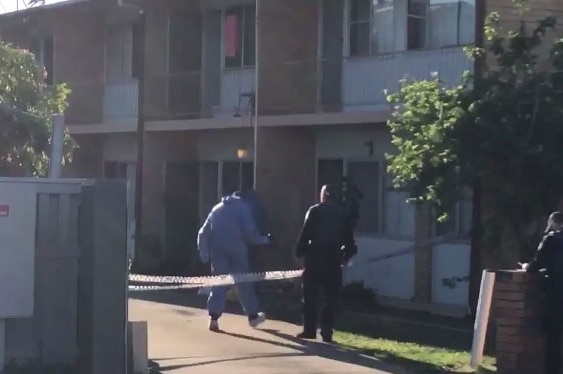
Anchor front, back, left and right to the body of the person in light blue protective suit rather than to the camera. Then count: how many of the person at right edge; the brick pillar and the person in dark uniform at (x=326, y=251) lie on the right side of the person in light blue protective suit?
3

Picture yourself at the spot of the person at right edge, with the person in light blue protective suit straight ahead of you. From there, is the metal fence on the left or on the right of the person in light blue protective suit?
left

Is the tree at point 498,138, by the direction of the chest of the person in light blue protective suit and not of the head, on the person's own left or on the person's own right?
on the person's own right

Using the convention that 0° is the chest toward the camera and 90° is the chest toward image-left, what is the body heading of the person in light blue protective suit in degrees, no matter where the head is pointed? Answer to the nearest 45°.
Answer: approximately 225°

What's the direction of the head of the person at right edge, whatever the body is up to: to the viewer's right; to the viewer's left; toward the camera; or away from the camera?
to the viewer's left

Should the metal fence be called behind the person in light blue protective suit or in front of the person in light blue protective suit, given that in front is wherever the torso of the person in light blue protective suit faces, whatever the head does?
behind

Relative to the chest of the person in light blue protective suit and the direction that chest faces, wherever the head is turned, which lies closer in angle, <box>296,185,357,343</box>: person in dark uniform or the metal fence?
the person in dark uniform

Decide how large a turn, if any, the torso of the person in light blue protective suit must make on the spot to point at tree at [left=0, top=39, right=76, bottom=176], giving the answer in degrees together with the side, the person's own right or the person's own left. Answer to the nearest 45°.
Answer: approximately 135° to the person's own left

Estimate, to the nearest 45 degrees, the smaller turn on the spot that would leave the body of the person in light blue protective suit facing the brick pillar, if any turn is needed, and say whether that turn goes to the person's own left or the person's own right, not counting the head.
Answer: approximately 90° to the person's own right

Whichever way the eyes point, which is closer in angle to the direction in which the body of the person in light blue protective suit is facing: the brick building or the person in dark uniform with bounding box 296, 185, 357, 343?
the brick building
